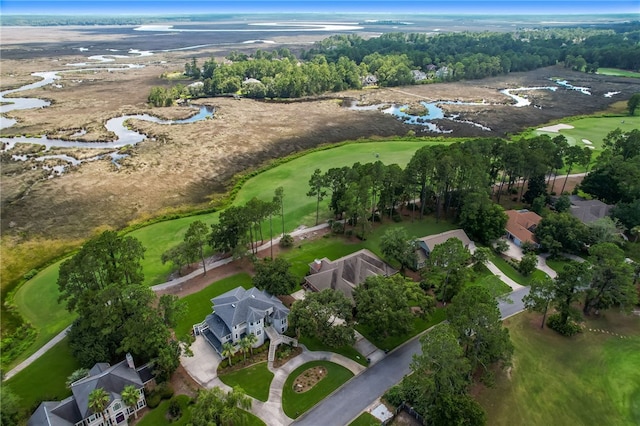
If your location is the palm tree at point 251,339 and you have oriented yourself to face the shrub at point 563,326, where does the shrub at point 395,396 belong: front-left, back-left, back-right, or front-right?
front-right

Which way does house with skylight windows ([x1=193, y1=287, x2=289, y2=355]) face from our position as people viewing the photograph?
facing the viewer and to the right of the viewer

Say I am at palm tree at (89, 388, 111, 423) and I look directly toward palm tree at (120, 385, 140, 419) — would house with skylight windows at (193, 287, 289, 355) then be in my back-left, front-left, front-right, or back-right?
front-left

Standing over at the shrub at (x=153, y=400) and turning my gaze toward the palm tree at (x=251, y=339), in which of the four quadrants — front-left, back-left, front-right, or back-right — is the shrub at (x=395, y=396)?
front-right

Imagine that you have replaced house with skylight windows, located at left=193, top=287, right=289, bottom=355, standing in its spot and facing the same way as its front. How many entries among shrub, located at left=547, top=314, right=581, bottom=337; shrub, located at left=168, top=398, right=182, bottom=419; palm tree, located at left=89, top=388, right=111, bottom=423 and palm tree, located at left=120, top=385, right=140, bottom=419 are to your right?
3

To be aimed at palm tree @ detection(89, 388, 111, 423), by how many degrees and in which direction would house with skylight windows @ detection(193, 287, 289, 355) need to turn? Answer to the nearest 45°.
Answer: approximately 90° to its right

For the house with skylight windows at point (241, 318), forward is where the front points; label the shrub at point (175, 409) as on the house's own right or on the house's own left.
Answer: on the house's own right

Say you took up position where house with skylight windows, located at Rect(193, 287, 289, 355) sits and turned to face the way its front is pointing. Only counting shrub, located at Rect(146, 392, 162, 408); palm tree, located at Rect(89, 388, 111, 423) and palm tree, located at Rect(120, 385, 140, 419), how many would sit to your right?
3

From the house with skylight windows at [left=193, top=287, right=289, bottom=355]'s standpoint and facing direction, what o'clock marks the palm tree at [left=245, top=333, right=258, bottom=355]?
The palm tree is roughly at 1 o'clock from the house with skylight windows.

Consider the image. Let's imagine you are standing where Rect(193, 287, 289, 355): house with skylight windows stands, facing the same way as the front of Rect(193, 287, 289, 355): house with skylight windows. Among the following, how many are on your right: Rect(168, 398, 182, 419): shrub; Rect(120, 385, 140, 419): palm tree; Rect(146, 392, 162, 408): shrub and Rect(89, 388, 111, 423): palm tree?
4

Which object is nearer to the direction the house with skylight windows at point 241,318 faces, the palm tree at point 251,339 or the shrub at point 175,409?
the palm tree

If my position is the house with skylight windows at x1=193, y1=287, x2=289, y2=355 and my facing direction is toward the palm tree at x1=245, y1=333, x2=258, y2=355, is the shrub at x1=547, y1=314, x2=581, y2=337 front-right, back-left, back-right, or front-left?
front-left

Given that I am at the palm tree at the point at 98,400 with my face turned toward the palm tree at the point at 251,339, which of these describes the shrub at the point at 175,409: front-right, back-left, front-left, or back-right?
front-right

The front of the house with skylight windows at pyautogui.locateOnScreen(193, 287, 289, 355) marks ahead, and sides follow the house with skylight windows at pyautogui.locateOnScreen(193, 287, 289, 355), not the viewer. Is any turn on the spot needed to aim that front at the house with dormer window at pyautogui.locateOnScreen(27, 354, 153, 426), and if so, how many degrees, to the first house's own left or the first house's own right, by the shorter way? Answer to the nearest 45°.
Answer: approximately 90° to the first house's own right

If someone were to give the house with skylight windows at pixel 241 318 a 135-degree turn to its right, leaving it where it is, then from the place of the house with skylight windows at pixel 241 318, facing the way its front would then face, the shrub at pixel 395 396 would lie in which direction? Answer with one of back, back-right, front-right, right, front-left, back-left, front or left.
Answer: back-left

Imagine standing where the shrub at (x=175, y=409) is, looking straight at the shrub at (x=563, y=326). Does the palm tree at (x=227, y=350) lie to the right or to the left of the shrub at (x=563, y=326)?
left

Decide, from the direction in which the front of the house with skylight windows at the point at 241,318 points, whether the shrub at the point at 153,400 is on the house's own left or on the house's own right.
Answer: on the house's own right

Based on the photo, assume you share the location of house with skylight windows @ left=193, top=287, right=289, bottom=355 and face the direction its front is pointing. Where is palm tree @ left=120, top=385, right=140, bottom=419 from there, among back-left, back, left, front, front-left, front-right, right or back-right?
right

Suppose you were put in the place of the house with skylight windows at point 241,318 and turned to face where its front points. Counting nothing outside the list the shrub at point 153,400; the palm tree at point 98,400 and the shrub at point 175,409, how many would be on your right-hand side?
3
